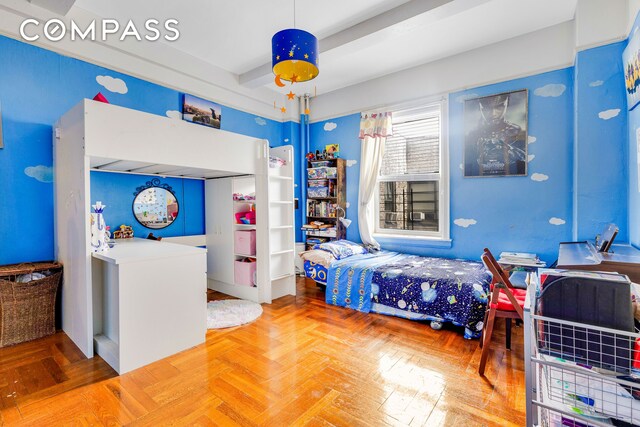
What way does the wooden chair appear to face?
to the viewer's right

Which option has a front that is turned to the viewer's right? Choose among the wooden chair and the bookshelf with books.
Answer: the wooden chair

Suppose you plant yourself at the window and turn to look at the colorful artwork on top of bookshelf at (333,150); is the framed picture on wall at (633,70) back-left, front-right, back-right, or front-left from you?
back-left

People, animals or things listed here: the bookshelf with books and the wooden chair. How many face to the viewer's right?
1

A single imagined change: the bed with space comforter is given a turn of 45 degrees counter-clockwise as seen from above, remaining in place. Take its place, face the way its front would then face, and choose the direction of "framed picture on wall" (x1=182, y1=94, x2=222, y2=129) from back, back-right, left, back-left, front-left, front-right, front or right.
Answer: back

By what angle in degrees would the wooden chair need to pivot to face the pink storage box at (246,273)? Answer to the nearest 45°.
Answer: approximately 180°

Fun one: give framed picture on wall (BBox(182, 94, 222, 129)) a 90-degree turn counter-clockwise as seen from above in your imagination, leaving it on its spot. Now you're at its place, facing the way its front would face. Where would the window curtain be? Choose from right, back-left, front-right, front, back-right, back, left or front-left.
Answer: front-right

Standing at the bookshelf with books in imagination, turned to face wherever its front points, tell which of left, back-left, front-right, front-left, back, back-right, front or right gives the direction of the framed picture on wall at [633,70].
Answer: left

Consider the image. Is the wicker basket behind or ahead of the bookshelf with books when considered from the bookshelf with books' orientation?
ahead

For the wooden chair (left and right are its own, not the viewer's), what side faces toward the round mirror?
back

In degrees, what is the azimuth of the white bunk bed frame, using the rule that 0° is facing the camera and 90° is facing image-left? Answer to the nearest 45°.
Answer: approximately 315°

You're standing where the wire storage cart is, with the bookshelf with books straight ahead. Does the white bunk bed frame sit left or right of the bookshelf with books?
left

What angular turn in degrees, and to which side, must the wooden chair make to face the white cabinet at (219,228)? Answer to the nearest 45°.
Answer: approximately 180°
